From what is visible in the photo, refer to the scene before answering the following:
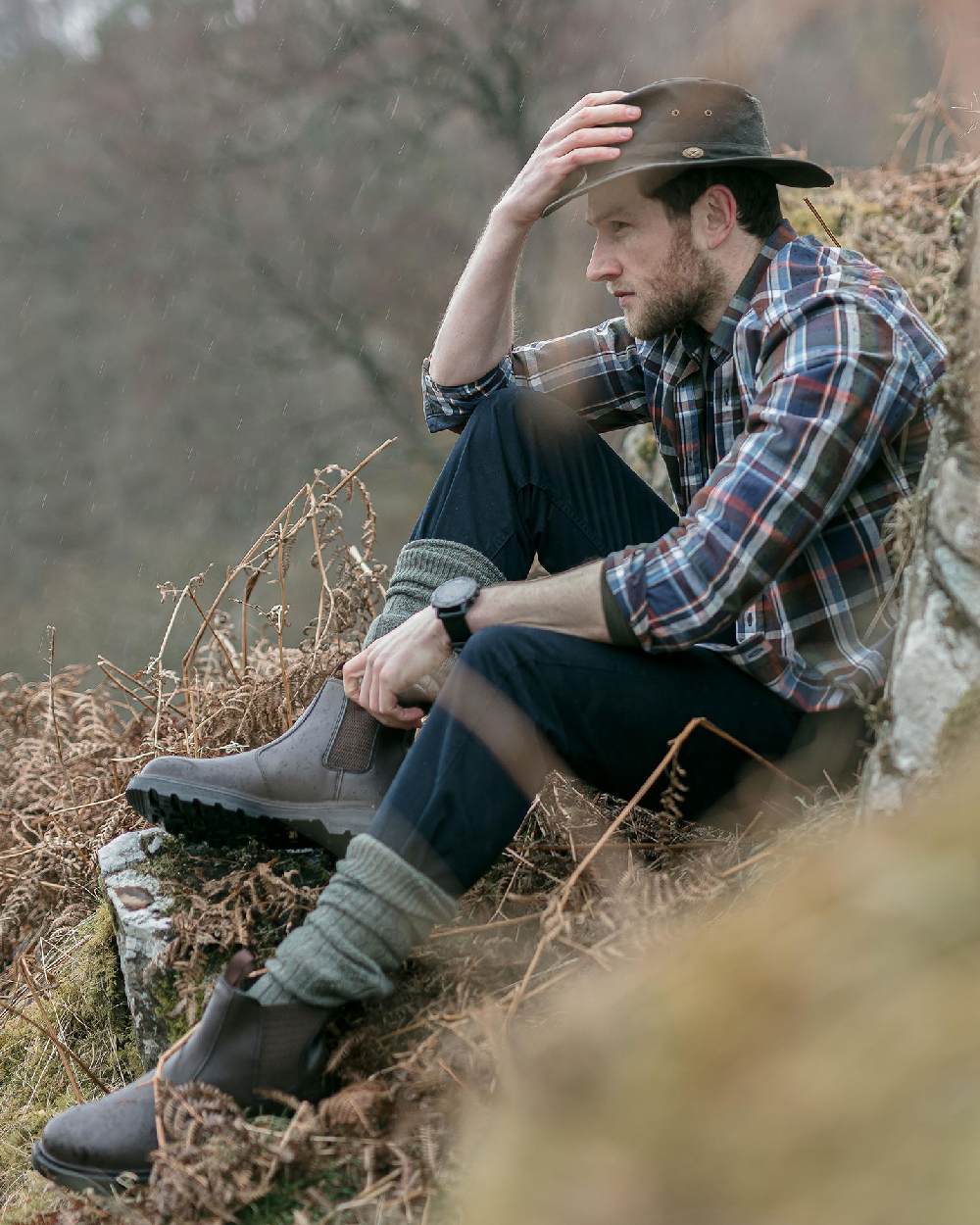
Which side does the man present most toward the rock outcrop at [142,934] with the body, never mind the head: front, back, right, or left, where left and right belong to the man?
front

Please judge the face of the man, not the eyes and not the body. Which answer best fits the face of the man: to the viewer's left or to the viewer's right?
to the viewer's left

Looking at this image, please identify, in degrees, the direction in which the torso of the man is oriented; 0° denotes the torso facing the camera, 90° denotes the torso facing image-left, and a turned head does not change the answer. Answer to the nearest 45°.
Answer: approximately 90°
